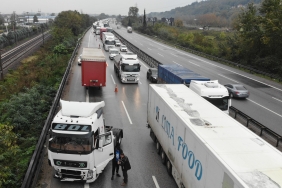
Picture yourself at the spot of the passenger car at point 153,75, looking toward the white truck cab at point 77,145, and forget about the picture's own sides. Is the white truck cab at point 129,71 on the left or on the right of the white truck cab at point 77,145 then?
right

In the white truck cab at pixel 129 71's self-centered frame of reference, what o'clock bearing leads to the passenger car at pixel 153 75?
The passenger car is roughly at 8 o'clock from the white truck cab.

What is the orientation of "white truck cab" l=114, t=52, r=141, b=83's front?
toward the camera

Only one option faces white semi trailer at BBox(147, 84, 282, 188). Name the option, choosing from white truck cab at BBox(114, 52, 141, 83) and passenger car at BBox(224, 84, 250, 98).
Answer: the white truck cab

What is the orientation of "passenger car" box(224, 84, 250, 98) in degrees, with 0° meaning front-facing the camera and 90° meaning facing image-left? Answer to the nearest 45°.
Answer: approximately 135°

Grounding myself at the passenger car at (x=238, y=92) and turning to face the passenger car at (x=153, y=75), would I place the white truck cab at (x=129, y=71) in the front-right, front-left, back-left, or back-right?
front-left

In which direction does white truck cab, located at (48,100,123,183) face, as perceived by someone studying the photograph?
facing the viewer and to the left of the viewer

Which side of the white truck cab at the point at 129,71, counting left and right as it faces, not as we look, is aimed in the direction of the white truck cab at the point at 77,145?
front

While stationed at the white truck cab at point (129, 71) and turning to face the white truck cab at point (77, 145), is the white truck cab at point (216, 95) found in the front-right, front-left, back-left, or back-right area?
front-left

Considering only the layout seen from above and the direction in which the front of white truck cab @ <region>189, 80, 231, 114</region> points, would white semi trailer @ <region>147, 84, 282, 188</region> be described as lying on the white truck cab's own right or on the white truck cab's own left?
on the white truck cab's own right

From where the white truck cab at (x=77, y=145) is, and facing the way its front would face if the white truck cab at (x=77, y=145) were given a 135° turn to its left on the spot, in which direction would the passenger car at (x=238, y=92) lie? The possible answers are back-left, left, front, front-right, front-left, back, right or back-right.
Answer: front-left

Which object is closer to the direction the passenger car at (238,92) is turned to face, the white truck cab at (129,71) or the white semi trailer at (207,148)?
the white truck cab
